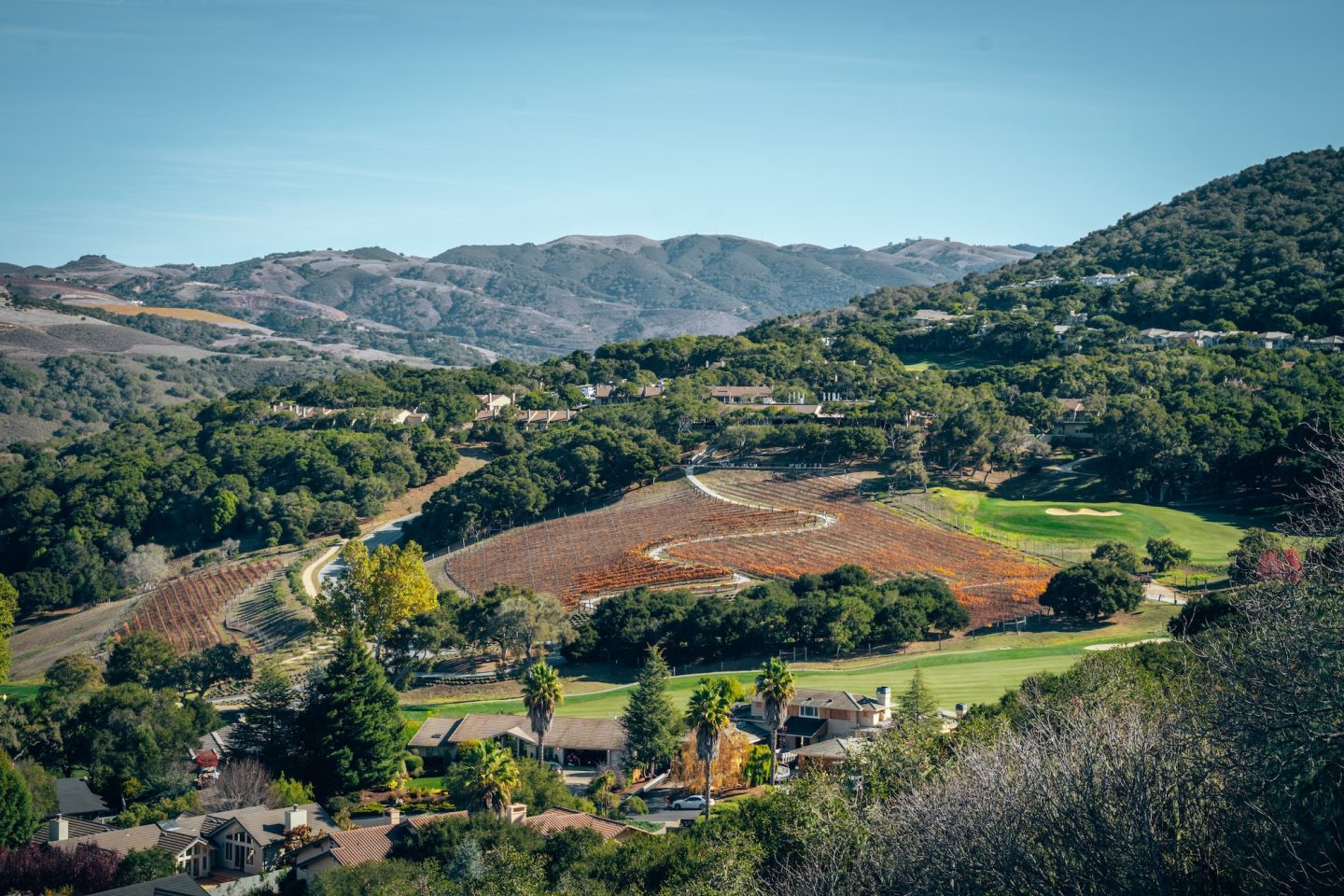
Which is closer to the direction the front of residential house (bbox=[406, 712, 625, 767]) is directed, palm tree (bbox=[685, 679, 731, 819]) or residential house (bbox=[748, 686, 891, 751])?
the palm tree

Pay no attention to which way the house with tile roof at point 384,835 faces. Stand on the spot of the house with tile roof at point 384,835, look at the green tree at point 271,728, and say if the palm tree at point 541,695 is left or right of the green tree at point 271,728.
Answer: right

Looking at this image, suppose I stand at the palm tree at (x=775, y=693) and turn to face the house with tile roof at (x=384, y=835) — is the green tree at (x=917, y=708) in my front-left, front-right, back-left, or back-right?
back-left

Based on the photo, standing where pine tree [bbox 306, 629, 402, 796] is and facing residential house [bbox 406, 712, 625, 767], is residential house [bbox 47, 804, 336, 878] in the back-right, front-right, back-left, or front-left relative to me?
back-right

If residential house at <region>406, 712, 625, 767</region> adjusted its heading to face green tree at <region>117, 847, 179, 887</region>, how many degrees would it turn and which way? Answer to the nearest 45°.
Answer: approximately 45° to its right

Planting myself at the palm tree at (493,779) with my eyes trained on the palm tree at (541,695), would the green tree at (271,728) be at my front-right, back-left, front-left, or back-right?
front-left

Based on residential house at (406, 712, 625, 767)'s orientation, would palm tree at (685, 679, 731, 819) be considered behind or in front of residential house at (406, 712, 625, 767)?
in front

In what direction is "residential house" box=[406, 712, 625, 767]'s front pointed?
toward the camera

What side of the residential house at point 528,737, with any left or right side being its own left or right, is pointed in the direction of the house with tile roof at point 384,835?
front

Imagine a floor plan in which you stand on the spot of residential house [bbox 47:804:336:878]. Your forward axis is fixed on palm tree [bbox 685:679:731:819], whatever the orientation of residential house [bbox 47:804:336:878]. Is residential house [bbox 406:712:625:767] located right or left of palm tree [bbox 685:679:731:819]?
left

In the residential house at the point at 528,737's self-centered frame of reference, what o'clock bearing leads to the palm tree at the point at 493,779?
The palm tree is roughly at 12 o'clock from the residential house.

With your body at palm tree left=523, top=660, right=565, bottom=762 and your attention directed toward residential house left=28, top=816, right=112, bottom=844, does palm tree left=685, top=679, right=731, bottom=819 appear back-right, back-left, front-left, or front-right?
back-left

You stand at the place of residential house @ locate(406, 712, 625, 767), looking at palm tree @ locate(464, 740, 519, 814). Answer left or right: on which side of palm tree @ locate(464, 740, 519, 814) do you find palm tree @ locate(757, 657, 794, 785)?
left

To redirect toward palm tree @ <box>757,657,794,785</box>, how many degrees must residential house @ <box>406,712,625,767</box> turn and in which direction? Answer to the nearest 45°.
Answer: approximately 45° to its left

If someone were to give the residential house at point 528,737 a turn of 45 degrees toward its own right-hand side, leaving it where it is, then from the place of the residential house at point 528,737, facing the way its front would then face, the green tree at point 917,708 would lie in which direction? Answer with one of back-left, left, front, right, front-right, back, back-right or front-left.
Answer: left

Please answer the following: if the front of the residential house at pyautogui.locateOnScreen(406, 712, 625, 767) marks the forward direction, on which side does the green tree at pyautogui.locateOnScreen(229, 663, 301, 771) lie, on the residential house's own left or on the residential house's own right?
on the residential house's own right

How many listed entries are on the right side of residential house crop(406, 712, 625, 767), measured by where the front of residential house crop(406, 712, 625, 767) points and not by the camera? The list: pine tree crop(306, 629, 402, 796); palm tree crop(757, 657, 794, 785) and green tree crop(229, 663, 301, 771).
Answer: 2

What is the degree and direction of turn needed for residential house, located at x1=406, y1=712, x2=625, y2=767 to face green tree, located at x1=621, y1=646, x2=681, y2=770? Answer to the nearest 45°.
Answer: approximately 45° to its left

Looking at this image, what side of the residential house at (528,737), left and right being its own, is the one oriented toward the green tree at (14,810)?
right
